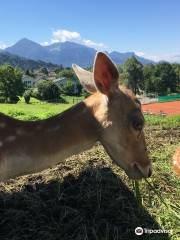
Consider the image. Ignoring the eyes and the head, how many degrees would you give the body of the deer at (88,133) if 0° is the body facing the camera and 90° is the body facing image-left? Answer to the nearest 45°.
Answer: approximately 270°
